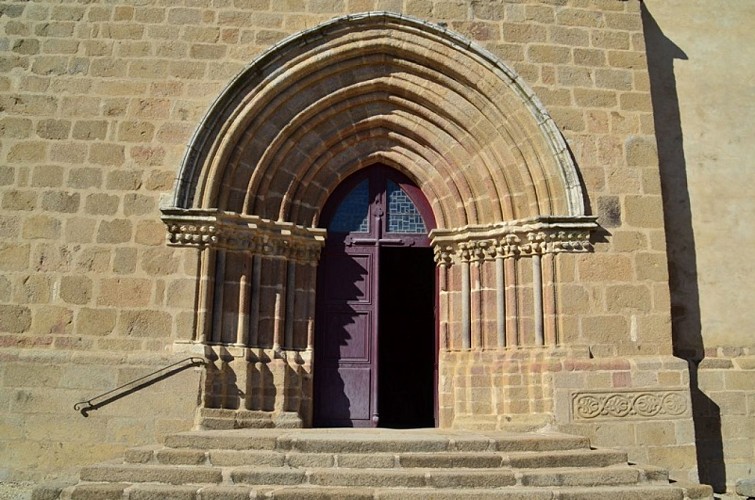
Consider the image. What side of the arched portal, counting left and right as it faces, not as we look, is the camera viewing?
front
